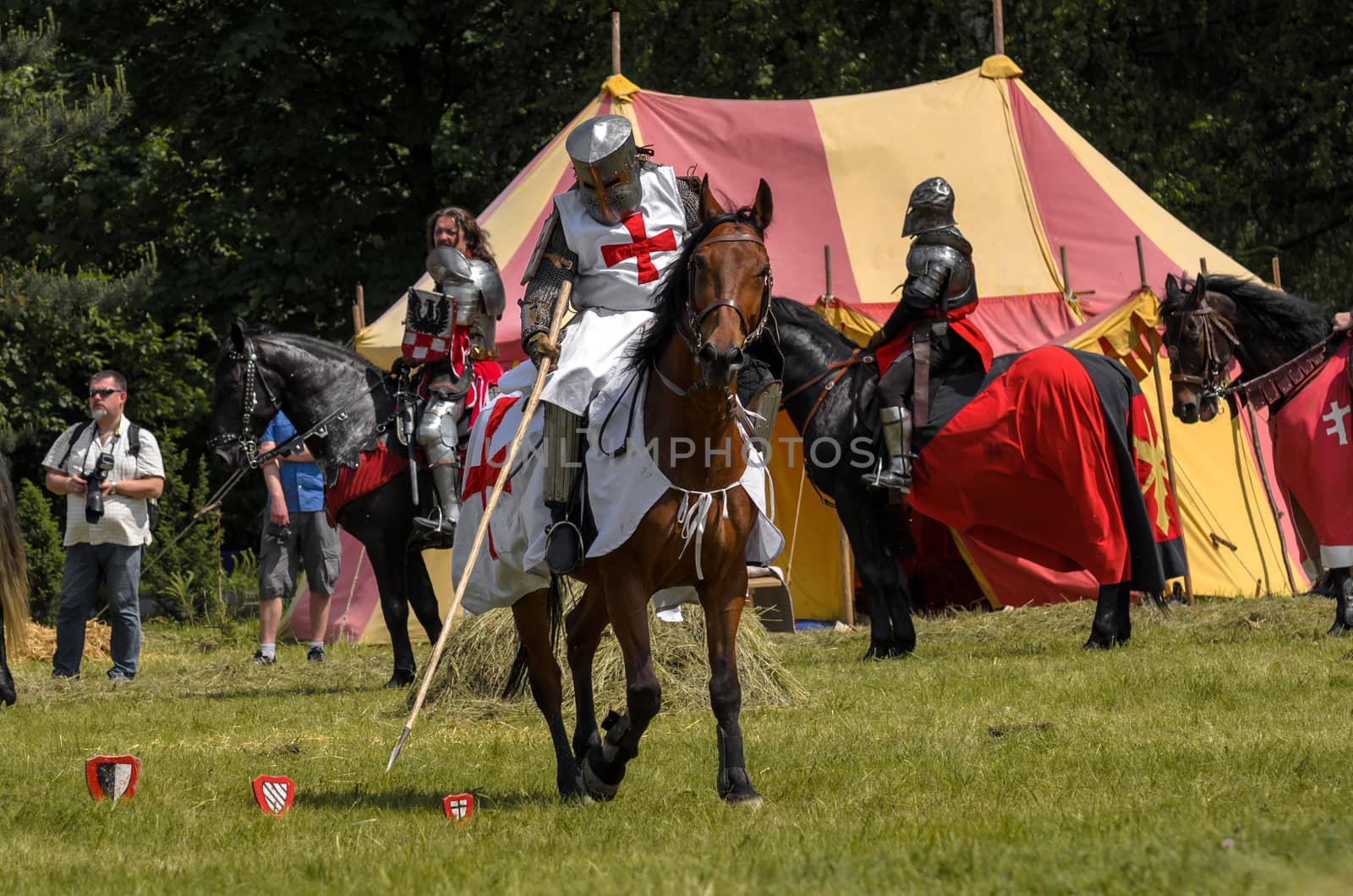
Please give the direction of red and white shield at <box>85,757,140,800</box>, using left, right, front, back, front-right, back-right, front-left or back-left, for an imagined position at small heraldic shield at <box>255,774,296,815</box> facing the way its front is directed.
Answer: back-right

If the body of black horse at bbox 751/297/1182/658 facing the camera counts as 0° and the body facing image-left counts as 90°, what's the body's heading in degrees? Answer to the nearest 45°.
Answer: approximately 90°

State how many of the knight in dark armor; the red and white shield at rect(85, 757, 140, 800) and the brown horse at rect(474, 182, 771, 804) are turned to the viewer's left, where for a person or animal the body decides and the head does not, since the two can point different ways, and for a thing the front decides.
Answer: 1

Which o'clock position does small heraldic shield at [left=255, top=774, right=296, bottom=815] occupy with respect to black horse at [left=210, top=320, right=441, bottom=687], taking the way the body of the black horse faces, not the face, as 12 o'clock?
The small heraldic shield is roughly at 9 o'clock from the black horse.

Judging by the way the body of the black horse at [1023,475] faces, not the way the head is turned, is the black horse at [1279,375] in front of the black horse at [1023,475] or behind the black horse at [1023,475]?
behind

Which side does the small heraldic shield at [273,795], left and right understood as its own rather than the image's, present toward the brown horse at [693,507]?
left

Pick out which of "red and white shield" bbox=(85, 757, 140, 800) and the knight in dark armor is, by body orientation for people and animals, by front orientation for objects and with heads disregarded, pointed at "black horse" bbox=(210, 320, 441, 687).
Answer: the knight in dark armor

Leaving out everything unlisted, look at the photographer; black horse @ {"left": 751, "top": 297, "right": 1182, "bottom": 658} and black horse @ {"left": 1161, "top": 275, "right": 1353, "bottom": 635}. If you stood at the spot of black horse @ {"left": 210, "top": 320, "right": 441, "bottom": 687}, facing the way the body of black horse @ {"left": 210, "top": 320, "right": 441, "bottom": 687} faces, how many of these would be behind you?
2

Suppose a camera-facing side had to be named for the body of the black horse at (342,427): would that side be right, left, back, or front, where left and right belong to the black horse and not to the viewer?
left

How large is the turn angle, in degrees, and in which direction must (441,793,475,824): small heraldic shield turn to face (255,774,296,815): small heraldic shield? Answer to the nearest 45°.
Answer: approximately 135° to its right

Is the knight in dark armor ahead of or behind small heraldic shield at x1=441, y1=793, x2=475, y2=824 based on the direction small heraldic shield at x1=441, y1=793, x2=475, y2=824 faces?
behind

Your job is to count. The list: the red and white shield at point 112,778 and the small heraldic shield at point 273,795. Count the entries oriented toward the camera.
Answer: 2

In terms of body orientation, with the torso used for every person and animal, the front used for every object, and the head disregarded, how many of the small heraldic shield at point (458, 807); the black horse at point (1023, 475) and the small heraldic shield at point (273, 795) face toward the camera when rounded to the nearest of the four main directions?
2

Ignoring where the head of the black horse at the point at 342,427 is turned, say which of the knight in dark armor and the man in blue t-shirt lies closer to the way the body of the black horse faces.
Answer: the man in blue t-shirt

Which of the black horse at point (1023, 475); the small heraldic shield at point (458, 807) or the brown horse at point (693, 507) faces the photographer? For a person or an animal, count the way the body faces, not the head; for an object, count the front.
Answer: the black horse

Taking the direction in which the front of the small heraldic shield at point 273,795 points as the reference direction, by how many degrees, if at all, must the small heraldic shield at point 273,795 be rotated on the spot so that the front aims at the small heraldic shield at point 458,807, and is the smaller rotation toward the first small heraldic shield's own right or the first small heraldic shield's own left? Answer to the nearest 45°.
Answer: approximately 45° to the first small heraldic shield's own left
